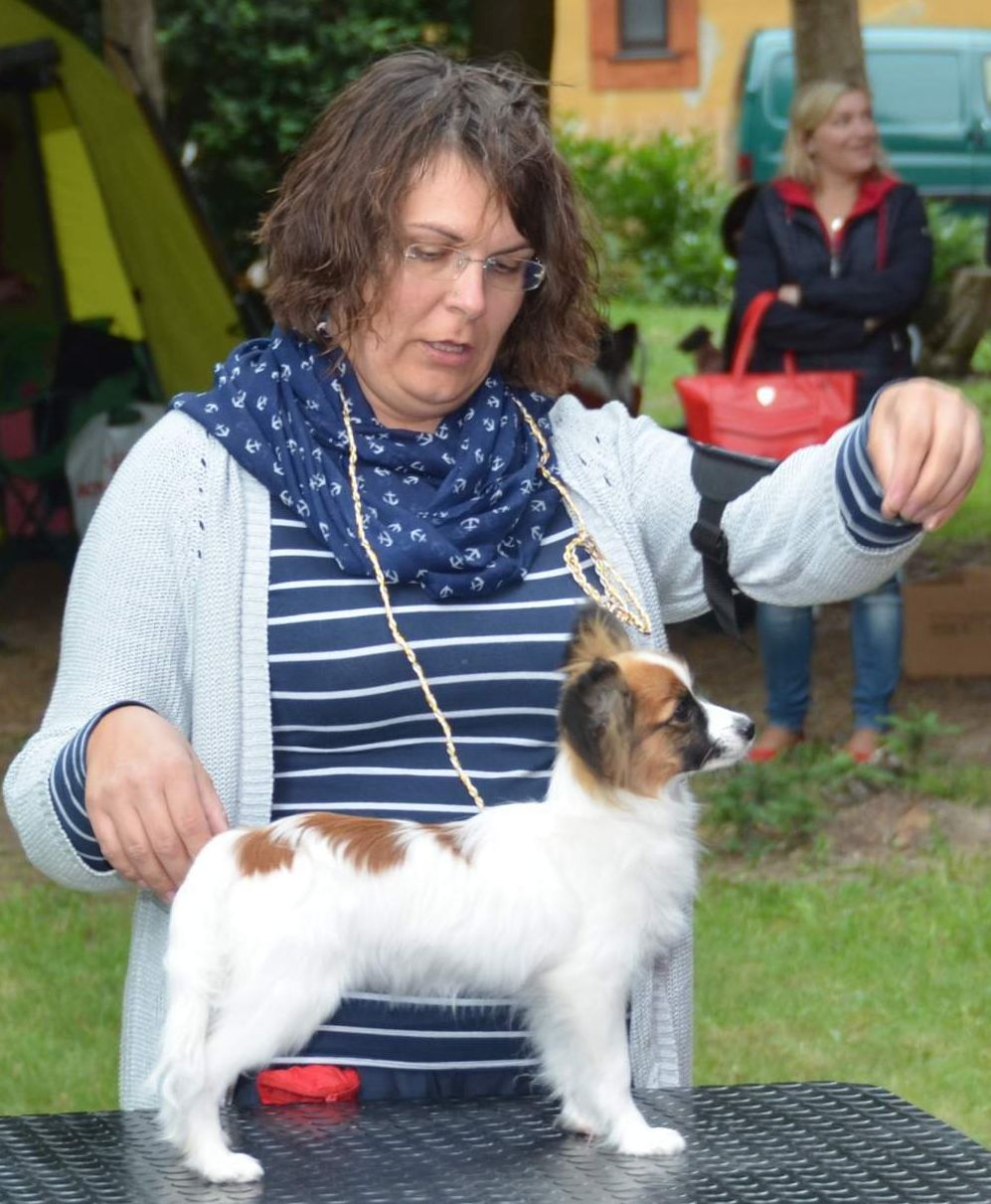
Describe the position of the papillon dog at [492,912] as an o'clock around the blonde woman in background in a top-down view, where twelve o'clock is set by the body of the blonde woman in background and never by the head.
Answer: The papillon dog is roughly at 12 o'clock from the blonde woman in background.

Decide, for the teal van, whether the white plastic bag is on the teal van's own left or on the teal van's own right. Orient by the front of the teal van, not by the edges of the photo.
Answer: on the teal van's own right

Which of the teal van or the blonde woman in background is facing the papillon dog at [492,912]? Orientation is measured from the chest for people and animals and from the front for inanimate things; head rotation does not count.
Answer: the blonde woman in background

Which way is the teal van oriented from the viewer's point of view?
to the viewer's right

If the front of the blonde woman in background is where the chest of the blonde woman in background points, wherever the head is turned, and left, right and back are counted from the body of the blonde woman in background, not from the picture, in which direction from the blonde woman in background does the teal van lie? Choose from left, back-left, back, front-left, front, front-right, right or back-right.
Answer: back

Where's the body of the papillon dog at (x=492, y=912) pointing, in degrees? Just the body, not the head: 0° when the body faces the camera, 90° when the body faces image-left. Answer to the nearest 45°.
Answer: approximately 270°

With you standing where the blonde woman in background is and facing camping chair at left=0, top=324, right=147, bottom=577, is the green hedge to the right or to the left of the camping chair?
right

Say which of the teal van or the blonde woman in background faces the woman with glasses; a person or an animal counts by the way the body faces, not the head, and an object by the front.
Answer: the blonde woman in background

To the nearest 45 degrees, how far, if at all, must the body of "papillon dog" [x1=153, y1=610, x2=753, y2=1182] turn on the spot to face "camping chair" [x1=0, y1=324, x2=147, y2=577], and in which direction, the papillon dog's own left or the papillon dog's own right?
approximately 90° to the papillon dog's own left
